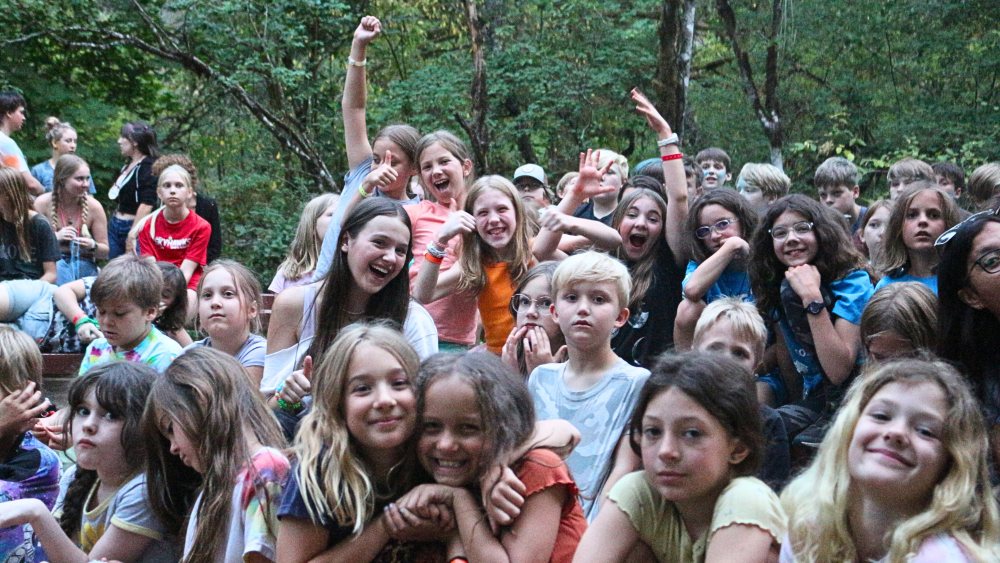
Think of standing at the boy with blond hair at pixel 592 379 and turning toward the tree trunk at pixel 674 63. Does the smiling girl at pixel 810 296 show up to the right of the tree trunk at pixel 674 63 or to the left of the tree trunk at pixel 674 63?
right

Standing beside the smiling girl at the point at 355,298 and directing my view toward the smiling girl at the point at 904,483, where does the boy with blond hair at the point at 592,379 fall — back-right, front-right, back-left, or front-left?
front-left

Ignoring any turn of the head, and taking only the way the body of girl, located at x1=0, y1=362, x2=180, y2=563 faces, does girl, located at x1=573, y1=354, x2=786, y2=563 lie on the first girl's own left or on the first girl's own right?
on the first girl's own left

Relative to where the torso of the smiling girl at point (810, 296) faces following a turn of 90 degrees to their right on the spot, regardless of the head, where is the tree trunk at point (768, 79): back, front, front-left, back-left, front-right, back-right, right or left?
front-right

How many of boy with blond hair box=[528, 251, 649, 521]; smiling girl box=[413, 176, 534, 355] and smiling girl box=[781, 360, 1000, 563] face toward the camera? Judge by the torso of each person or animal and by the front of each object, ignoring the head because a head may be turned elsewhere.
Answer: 3

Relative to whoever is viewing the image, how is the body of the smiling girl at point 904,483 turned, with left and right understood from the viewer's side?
facing the viewer

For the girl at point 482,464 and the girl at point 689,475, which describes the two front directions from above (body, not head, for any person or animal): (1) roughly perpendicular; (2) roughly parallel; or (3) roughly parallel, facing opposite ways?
roughly parallel

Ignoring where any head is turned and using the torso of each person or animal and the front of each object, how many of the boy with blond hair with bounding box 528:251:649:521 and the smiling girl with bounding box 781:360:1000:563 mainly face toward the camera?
2

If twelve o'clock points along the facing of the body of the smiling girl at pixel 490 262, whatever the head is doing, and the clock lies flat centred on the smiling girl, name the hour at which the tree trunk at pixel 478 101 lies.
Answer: The tree trunk is roughly at 6 o'clock from the smiling girl.

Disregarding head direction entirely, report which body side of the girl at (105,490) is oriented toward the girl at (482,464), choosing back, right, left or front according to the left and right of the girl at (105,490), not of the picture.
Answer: left

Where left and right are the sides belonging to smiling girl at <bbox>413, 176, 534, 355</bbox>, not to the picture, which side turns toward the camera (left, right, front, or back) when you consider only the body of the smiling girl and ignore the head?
front

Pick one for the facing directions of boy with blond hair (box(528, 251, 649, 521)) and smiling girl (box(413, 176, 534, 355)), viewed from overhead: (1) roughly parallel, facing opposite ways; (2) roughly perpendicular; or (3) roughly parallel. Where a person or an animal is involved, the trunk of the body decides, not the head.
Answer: roughly parallel
